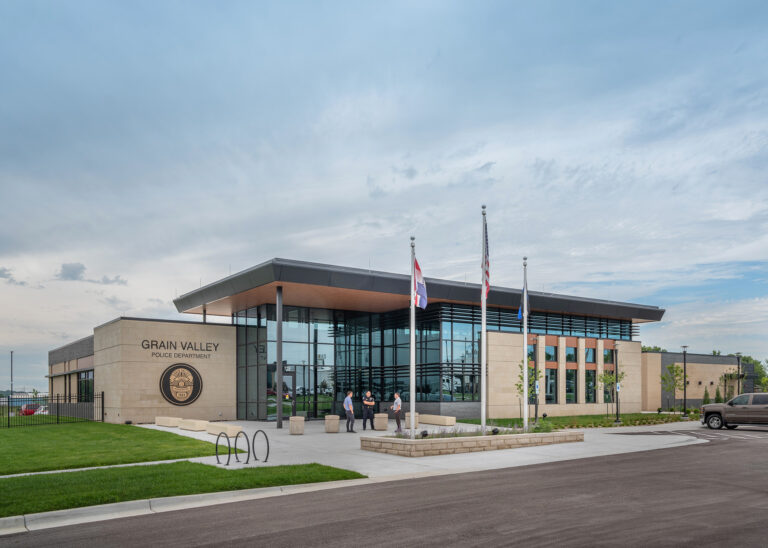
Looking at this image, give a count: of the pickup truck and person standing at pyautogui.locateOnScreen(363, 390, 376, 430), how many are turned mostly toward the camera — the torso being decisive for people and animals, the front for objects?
1

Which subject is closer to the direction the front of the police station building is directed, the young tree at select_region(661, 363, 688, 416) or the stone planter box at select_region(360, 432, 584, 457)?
the stone planter box

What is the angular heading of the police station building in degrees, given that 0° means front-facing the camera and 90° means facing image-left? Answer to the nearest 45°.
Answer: approximately 315°

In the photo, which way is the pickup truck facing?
to the viewer's left

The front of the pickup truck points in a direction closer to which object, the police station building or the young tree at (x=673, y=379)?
the police station building

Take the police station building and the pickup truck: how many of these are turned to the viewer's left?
1

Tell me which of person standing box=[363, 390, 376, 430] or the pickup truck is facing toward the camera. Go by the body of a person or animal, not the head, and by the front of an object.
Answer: the person standing

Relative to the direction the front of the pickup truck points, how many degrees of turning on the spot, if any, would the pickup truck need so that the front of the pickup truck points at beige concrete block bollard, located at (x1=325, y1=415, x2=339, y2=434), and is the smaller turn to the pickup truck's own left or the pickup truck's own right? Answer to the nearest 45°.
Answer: approximately 45° to the pickup truck's own left

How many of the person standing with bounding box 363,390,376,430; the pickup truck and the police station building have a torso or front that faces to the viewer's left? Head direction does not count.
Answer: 1

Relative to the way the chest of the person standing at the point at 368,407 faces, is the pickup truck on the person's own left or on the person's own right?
on the person's own left

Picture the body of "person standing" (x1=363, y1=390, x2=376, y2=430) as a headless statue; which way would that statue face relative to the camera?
toward the camera
